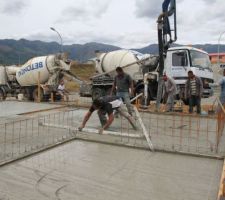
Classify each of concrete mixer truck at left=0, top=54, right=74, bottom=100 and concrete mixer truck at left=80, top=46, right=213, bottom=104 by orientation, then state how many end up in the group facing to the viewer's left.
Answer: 1

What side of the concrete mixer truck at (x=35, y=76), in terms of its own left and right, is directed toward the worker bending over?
left

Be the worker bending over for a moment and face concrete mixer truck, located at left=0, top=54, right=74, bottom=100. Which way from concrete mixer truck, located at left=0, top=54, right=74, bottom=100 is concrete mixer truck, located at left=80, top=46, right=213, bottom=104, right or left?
right

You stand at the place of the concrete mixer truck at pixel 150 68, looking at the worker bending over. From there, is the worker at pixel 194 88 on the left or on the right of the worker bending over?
left

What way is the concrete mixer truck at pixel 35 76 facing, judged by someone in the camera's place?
facing to the left of the viewer

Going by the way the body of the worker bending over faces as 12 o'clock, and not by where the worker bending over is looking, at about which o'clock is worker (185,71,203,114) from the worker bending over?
The worker is roughly at 6 o'clock from the worker bending over.
